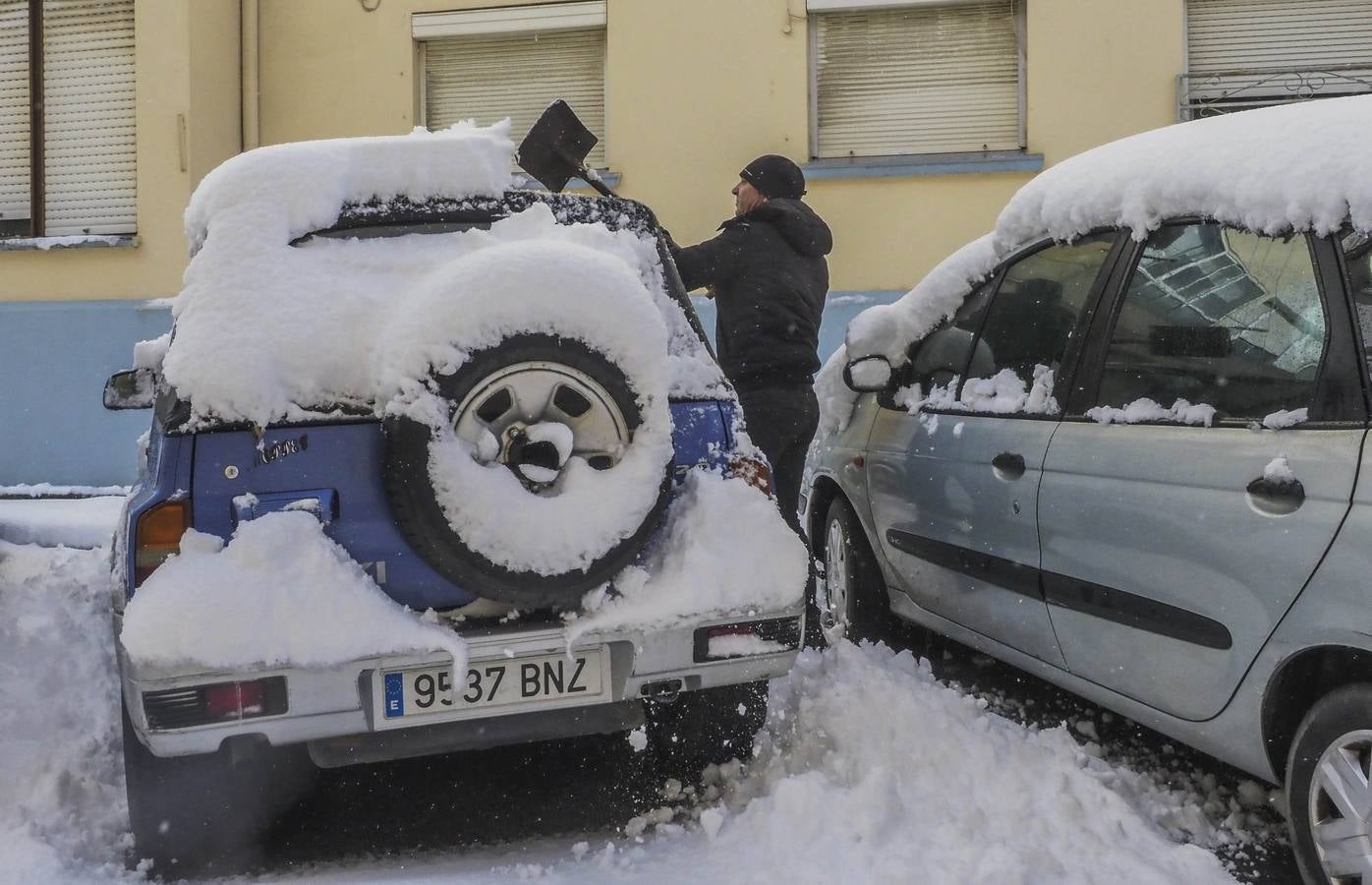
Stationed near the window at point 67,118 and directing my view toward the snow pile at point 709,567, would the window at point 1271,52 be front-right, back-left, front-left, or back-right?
front-left

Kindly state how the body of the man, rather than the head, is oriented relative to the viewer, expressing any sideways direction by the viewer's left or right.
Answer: facing away from the viewer and to the left of the viewer

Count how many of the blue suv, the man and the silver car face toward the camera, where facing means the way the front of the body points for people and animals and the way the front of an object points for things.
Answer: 0

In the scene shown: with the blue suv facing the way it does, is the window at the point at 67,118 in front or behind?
in front

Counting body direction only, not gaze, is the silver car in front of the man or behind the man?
behind

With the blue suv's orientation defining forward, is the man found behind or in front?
in front

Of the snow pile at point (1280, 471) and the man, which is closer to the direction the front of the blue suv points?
the man

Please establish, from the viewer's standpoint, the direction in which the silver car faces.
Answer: facing away from the viewer and to the left of the viewer

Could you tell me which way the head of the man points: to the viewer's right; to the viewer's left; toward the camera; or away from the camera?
to the viewer's left

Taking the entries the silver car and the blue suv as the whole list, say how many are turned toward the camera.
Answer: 0

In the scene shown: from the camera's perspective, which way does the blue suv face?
away from the camera
